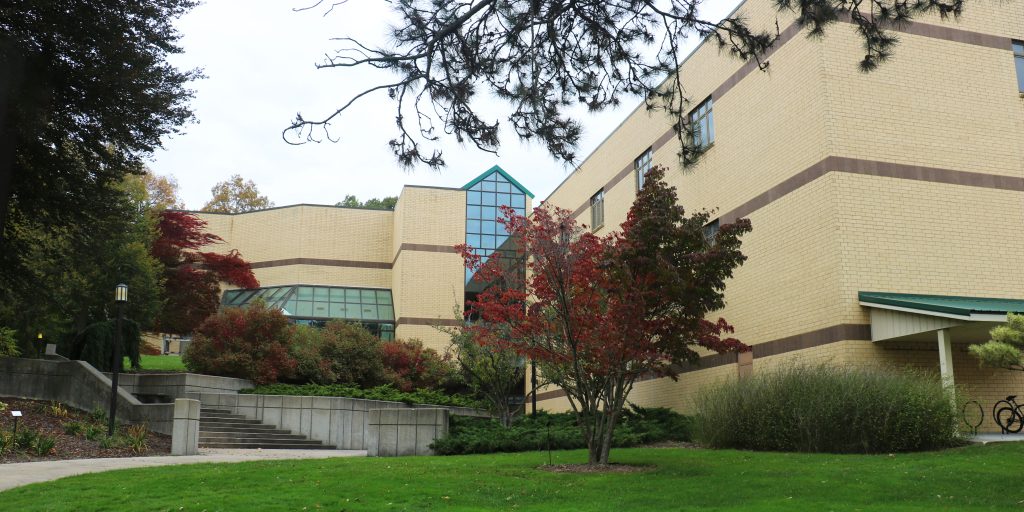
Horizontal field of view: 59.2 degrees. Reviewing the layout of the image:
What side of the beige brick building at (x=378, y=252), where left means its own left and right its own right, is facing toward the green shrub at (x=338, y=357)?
front

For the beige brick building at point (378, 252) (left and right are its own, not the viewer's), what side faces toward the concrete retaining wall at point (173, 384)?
front

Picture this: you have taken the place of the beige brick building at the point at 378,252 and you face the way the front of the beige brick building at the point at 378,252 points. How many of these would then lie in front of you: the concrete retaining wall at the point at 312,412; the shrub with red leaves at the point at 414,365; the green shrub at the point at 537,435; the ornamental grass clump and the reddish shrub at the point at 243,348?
5

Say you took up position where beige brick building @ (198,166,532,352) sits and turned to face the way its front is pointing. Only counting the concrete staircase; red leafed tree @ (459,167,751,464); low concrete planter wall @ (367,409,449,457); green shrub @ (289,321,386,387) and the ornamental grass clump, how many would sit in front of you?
5

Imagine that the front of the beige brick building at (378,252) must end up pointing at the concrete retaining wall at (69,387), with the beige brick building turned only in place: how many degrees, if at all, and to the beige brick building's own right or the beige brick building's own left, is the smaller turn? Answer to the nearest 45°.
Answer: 0° — it already faces it

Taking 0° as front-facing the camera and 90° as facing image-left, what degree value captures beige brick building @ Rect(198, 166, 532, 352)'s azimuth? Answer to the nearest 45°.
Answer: approximately 0°

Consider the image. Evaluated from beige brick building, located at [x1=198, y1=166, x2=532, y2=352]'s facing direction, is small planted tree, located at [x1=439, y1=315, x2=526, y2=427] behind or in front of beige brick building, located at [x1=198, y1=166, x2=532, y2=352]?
in front

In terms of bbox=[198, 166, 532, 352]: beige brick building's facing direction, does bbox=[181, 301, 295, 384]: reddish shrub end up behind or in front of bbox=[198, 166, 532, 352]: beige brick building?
in front

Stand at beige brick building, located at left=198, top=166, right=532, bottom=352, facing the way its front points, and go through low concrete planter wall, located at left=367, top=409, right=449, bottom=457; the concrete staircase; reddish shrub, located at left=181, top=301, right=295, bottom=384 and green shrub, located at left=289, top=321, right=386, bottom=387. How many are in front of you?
4

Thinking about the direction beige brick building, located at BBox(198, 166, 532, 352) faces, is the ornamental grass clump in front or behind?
in front

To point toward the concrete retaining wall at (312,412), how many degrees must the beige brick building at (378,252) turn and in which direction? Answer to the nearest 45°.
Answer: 0° — it already faces it

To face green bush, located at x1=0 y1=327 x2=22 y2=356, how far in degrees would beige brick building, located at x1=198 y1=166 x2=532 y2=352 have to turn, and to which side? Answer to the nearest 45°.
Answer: approximately 45° to its right
